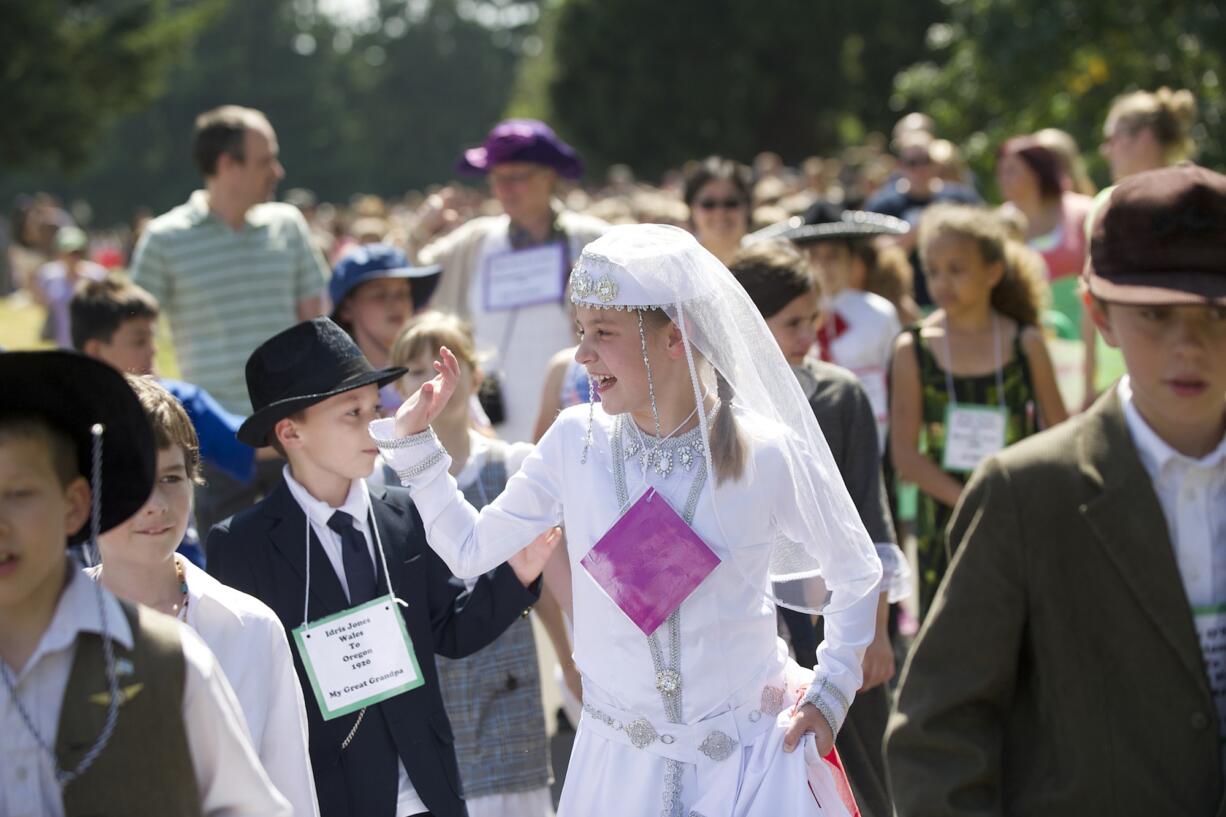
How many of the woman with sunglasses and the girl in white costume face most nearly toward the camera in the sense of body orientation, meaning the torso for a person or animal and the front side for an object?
2

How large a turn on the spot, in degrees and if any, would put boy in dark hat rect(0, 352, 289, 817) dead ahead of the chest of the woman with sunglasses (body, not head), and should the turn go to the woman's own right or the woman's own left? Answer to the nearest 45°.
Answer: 0° — they already face them

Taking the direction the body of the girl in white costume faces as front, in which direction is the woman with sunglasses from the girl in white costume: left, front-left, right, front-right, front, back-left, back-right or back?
back

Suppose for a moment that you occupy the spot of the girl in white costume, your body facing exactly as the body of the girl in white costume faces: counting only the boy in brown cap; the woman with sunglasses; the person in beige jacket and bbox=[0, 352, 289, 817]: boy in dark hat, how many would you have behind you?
2

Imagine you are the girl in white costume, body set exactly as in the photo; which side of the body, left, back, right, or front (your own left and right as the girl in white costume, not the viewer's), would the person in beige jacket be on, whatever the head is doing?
back

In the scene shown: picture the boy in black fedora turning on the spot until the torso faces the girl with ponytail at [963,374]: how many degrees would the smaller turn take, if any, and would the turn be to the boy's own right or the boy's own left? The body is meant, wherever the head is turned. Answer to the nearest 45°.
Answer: approximately 90° to the boy's own left

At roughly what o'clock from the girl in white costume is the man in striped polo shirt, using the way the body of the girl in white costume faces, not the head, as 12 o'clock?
The man in striped polo shirt is roughly at 5 o'clock from the girl in white costume.

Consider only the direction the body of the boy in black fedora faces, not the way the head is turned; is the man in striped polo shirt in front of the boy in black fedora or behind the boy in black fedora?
behind

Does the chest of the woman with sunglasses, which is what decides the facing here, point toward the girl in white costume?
yes

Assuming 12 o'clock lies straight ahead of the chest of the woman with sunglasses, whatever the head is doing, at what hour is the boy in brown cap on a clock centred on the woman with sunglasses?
The boy in brown cap is roughly at 12 o'clock from the woman with sunglasses.

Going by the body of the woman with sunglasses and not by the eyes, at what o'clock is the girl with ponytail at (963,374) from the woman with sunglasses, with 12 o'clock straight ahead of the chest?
The girl with ponytail is roughly at 11 o'clock from the woman with sunglasses.

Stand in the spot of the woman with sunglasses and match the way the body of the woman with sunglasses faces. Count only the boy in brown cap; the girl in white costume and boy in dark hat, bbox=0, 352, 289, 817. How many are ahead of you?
3

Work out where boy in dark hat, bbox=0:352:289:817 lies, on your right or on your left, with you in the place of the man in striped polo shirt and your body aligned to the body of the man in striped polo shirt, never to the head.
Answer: on your right

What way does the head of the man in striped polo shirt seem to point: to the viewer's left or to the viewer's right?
to the viewer's right
